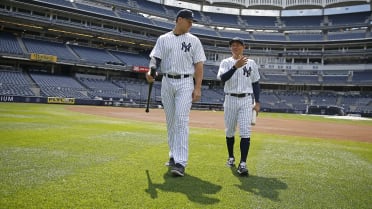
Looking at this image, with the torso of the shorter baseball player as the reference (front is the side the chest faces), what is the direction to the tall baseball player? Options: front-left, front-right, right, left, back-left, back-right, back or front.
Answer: front-right

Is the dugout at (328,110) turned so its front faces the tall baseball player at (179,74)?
yes

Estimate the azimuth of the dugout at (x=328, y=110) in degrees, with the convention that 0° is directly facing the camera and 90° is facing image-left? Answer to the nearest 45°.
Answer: approximately 0°

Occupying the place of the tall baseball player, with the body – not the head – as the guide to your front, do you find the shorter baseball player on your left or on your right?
on your left

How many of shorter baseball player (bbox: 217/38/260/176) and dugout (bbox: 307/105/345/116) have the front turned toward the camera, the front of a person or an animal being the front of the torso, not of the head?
2

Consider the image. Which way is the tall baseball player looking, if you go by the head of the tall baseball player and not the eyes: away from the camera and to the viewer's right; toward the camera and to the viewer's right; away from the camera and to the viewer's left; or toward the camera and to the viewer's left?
toward the camera and to the viewer's right

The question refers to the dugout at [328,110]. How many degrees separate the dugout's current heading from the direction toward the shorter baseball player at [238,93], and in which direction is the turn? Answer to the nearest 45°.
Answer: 0° — it already faces them

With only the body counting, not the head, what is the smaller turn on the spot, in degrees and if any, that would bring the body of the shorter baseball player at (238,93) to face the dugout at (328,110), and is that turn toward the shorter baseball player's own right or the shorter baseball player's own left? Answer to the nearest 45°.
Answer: approximately 180°

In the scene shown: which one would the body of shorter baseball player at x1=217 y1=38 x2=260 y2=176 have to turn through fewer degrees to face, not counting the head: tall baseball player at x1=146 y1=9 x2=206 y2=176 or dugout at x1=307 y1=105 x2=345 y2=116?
the tall baseball player

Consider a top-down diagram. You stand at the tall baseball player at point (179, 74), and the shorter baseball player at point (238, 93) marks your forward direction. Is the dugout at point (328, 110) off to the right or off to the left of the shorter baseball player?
left
